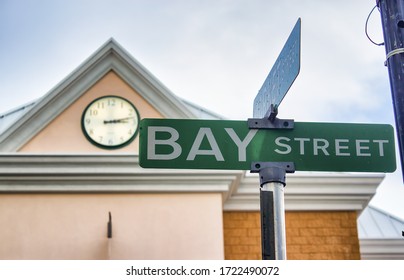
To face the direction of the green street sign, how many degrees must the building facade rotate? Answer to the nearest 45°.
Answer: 0° — it already faces it

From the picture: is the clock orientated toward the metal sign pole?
yes

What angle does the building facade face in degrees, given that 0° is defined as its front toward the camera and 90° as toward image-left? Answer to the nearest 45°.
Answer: approximately 0°

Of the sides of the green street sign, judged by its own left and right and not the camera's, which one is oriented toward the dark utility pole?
left

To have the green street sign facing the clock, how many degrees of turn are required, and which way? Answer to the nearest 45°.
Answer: approximately 180°

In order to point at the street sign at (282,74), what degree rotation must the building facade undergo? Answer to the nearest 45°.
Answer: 0° — it already faces it

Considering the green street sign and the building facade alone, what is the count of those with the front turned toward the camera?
2
